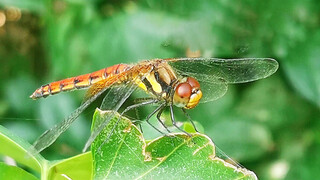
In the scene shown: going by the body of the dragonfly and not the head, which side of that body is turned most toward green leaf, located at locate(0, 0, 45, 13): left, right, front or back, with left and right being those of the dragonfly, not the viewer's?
back

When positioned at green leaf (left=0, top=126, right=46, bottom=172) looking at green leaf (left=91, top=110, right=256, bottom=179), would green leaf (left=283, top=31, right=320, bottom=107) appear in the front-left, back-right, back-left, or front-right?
front-left

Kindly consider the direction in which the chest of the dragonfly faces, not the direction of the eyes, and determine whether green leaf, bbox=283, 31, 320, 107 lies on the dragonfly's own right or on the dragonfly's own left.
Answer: on the dragonfly's own left

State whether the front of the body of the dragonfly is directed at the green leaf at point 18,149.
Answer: no

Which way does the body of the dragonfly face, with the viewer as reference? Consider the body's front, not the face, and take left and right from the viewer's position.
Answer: facing the viewer and to the right of the viewer
